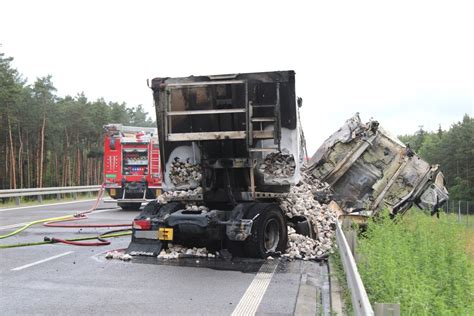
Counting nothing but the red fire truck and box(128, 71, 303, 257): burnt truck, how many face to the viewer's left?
0

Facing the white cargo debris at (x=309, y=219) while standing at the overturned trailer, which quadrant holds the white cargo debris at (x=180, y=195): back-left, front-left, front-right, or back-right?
front-right

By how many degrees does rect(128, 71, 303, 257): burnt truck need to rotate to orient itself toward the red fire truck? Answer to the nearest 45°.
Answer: approximately 45° to its left

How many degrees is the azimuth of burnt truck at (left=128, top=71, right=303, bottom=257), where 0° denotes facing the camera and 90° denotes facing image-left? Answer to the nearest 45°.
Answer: approximately 225°
